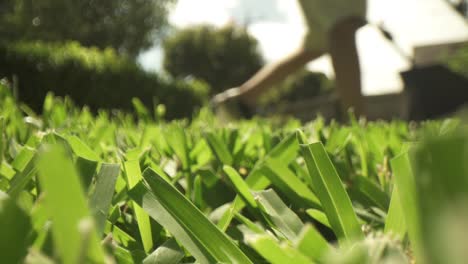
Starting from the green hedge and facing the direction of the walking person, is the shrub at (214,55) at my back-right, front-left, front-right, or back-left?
back-left
